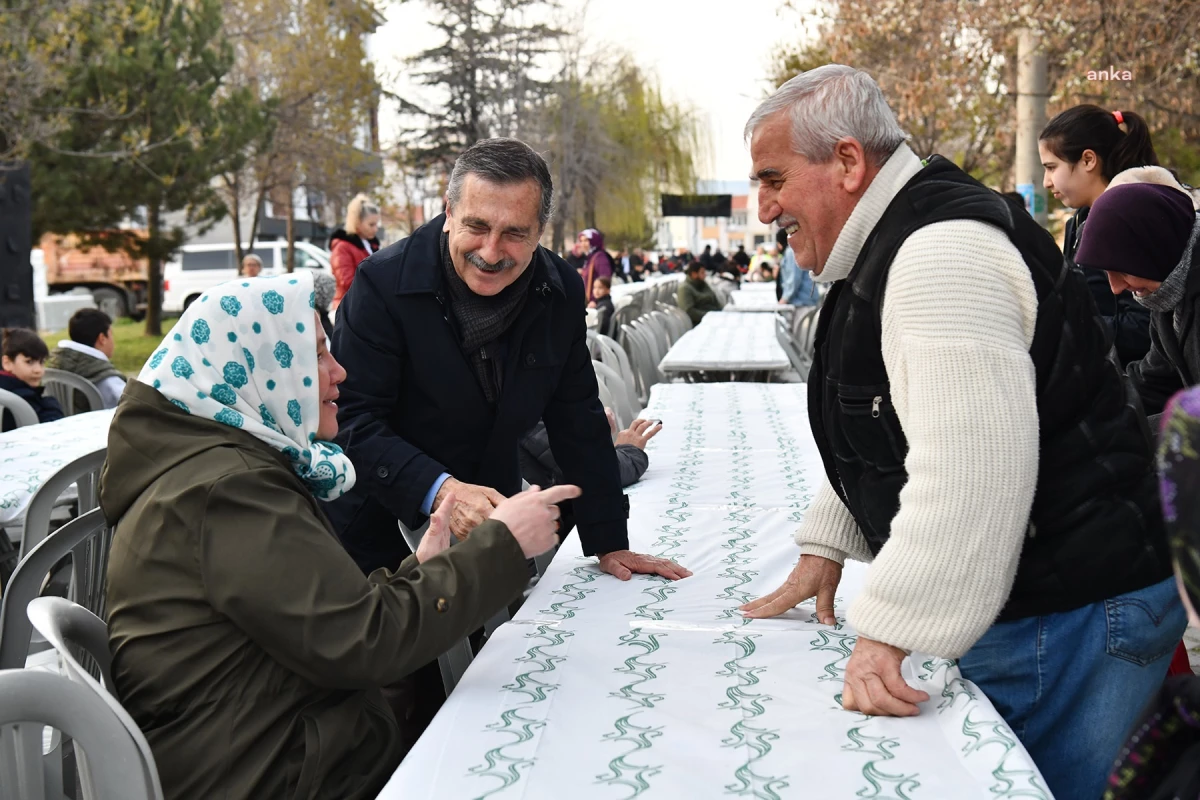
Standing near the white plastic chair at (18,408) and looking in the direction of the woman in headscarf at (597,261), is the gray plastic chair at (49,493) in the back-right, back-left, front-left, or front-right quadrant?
back-right

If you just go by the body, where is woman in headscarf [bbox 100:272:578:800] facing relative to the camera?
to the viewer's right

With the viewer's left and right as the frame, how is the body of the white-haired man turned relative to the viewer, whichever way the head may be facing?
facing to the left of the viewer

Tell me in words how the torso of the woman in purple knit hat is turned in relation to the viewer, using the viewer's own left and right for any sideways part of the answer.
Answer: facing to the left of the viewer

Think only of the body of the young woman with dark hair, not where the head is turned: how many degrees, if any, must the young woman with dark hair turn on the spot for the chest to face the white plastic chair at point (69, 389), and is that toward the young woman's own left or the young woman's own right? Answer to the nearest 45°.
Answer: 0° — they already face it

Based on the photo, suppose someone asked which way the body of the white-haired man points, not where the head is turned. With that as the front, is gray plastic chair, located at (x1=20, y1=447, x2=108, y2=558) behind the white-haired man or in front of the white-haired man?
in front

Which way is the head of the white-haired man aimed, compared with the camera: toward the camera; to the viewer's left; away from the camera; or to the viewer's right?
to the viewer's left

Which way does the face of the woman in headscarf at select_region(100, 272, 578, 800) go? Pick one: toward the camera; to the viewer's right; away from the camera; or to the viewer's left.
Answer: to the viewer's right

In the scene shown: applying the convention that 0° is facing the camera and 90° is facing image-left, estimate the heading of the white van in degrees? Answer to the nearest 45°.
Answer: approximately 270°
